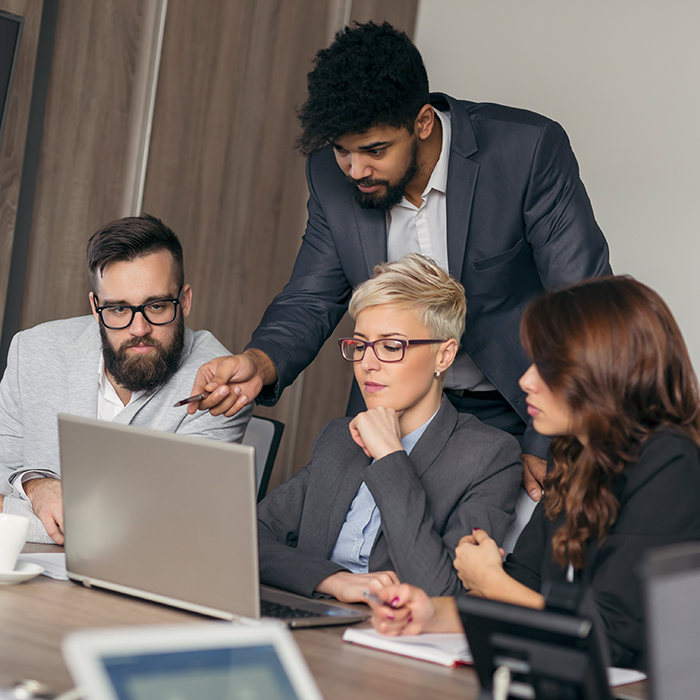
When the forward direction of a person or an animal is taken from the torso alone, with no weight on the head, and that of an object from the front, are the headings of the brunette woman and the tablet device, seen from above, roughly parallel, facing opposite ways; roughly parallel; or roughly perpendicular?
roughly perpendicular

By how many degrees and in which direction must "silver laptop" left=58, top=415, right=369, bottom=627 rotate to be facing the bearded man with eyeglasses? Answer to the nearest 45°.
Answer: approximately 45° to its left

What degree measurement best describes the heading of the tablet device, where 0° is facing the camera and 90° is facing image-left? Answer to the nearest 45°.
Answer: approximately 0°

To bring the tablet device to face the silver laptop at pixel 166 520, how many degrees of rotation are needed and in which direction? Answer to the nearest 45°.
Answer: approximately 180°

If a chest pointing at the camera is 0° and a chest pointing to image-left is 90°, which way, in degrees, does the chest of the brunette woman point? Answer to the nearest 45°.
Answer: approximately 90°

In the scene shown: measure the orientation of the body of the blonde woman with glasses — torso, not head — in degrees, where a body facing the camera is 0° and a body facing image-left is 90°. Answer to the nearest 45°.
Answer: approximately 45°

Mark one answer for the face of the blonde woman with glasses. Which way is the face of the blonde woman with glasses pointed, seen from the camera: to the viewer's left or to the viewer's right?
to the viewer's left

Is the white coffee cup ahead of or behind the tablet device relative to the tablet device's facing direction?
behind

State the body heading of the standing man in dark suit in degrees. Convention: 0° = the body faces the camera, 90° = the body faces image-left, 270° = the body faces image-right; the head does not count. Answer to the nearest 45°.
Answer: approximately 45°

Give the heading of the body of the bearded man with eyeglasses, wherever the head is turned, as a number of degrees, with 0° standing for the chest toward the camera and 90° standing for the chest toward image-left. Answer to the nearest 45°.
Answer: approximately 0°

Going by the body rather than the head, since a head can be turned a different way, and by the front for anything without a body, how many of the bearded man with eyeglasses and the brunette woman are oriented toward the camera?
1

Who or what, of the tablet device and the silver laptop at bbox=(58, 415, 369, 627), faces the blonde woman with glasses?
the silver laptop

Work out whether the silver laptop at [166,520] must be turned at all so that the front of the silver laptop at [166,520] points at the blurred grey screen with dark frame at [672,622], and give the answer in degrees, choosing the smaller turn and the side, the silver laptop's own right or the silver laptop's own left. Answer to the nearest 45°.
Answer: approximately 90° to the silver laptop's own right

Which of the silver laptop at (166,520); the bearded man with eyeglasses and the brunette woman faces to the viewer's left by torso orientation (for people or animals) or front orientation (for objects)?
the brunette woman
